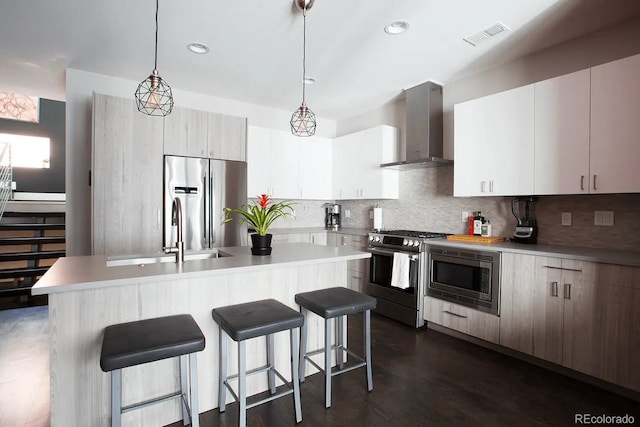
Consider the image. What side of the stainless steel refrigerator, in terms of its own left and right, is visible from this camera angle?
front

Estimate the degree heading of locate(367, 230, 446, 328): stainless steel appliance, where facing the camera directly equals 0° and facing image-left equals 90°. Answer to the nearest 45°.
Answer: approximately 45°

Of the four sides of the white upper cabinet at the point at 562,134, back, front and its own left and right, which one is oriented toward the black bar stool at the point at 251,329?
front

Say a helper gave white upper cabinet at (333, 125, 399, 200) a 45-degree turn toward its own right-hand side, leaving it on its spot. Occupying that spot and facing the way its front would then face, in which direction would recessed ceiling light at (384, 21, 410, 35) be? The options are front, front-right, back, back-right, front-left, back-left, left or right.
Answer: left

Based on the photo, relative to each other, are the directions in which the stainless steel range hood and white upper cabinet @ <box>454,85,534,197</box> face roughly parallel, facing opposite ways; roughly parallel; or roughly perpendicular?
roughly parallel

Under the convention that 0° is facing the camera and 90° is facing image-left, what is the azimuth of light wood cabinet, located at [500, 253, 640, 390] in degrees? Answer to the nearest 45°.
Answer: approximately 45°

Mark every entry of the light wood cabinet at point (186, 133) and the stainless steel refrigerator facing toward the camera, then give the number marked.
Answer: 2

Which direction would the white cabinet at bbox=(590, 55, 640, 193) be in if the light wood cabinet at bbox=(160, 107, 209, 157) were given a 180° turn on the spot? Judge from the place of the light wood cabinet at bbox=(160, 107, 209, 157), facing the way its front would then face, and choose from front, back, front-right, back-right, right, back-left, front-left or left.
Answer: back-right

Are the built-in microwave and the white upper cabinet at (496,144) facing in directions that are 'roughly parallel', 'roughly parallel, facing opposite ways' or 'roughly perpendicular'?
roughly parallel

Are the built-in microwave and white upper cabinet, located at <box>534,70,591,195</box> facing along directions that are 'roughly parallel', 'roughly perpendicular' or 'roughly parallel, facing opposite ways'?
roughly parallel

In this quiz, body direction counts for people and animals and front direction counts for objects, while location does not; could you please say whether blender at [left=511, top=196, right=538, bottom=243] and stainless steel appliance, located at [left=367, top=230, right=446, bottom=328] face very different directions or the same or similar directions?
same or similar directions

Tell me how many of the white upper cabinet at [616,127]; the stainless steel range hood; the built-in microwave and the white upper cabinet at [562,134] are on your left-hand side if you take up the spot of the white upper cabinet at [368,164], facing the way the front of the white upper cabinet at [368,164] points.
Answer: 4

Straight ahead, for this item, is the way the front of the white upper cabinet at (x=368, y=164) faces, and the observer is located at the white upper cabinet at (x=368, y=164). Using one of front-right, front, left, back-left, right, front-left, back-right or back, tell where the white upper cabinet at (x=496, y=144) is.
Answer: left

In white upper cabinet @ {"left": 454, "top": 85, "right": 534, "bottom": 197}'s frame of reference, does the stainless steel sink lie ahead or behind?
ahead

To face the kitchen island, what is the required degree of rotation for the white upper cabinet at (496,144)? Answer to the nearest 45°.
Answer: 0° — it already faces it

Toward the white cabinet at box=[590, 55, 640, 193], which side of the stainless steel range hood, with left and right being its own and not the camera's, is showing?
left

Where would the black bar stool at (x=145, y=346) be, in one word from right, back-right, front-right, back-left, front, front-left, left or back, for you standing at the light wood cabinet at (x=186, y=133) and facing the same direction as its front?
front

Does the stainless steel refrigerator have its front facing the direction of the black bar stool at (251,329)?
yes
